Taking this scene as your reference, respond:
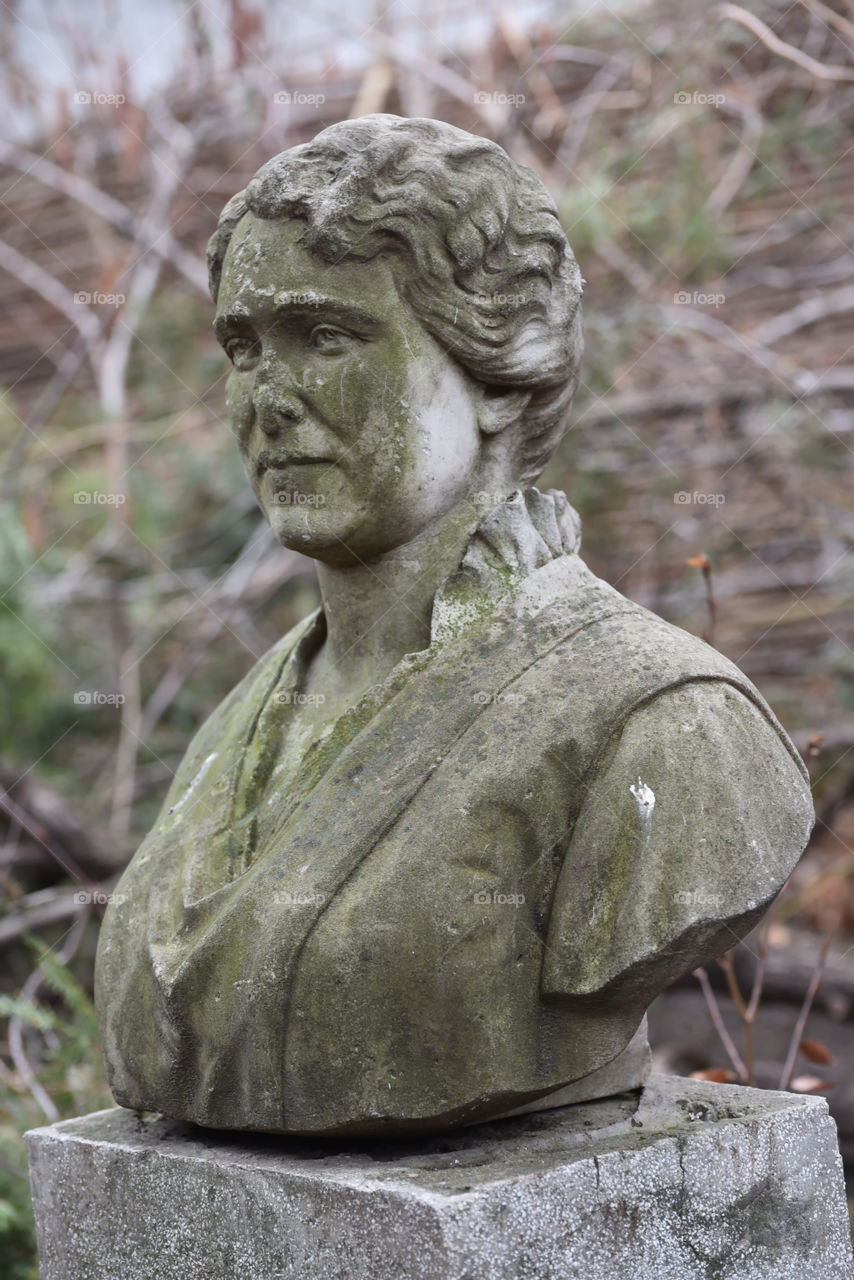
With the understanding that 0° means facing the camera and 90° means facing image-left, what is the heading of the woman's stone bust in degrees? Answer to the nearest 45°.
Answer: approximately 45°
